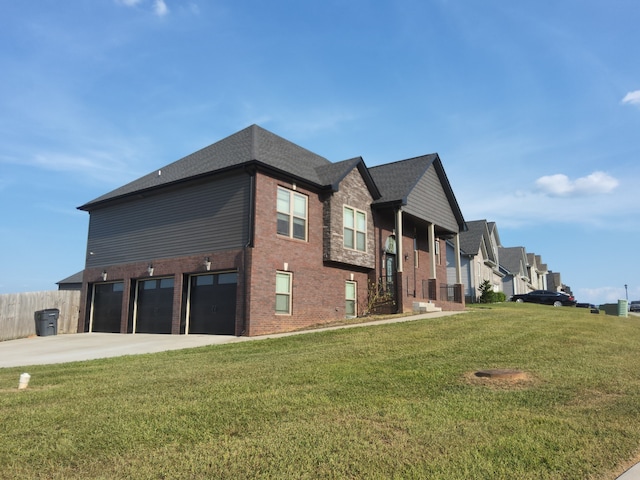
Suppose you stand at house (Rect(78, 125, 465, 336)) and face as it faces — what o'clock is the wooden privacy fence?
The wooden privacy fence is roughly at 5 o'clock from the house.

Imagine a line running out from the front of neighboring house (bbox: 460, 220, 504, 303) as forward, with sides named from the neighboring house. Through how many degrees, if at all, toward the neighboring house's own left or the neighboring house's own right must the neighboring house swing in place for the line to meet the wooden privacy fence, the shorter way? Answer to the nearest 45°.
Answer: approximately 90° to the neighboring house's own right

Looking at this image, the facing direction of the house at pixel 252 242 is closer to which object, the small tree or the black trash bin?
the small tree

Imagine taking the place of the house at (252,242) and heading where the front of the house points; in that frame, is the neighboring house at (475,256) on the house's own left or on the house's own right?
on the house's own left

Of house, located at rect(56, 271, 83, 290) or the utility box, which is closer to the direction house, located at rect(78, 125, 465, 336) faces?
the utility box

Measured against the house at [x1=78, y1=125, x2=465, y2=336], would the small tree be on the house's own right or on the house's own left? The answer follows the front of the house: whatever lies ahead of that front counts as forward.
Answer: on the house's own left

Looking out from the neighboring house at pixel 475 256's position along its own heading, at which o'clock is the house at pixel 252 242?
The house is roughly at 2 o'clock from the neighboring house.

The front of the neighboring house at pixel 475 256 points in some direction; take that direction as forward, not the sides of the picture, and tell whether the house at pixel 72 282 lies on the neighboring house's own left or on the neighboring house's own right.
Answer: on the neighboring house's own right

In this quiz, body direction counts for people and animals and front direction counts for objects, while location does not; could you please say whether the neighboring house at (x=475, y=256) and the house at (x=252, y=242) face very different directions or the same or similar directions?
same or similar directions

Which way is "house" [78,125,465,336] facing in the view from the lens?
facing the viewer and to the right of the viewer

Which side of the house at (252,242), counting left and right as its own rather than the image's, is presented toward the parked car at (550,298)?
left

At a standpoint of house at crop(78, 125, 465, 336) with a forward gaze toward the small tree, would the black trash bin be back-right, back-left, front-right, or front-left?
back-left

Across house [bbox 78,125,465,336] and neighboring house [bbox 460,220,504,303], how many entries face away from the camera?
0

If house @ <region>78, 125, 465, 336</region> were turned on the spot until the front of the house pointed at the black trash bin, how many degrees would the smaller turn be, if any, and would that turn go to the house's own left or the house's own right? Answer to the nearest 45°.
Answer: approximately 135° to the house's own right

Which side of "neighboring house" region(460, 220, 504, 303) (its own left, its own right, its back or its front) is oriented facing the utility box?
front
